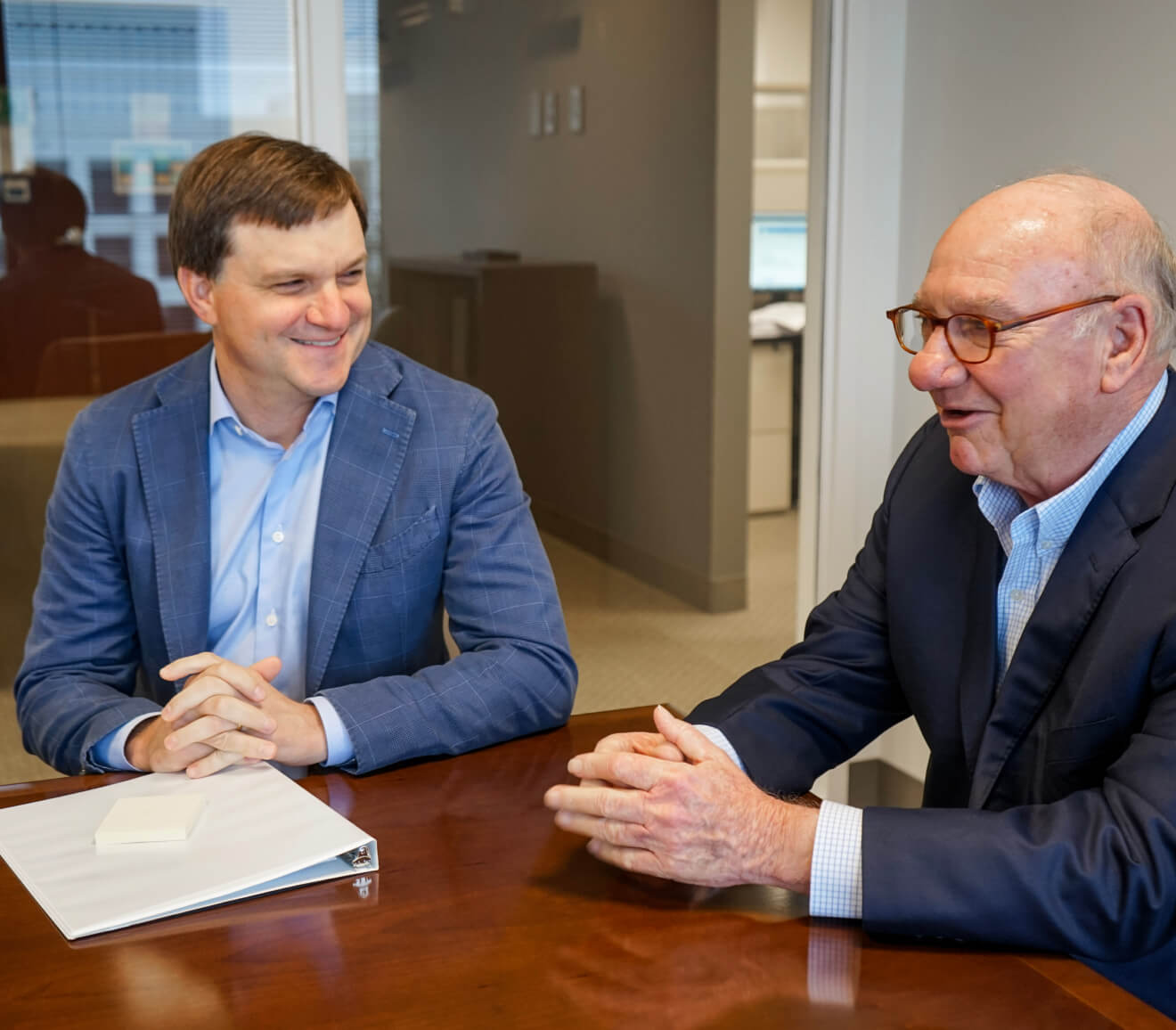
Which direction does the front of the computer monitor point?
toward the camera

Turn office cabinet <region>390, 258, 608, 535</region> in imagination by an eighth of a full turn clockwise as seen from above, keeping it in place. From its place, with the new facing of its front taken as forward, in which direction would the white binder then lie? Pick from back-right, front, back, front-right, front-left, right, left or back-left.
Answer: left

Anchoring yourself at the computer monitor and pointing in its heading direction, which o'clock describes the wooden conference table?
The wooden conference table is roughly at 12 o'clock from the computer monitor.

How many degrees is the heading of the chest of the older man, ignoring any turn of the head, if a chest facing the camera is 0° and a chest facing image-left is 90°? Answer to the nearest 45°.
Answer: approximately 45°

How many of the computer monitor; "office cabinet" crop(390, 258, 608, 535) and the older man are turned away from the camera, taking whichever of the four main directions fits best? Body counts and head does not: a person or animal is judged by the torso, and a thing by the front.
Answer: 0

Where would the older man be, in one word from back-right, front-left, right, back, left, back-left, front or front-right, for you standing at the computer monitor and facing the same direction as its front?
front

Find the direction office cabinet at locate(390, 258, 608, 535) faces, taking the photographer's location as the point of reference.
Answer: facing the viewer and to the left of the viewer

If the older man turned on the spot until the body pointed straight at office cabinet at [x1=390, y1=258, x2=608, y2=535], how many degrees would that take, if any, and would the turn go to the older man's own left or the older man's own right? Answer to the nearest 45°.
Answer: approximately 90° to the older man's own right

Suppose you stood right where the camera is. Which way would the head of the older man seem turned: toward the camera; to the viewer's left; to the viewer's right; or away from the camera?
to the viewer's left

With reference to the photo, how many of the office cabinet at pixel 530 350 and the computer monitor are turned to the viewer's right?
0
